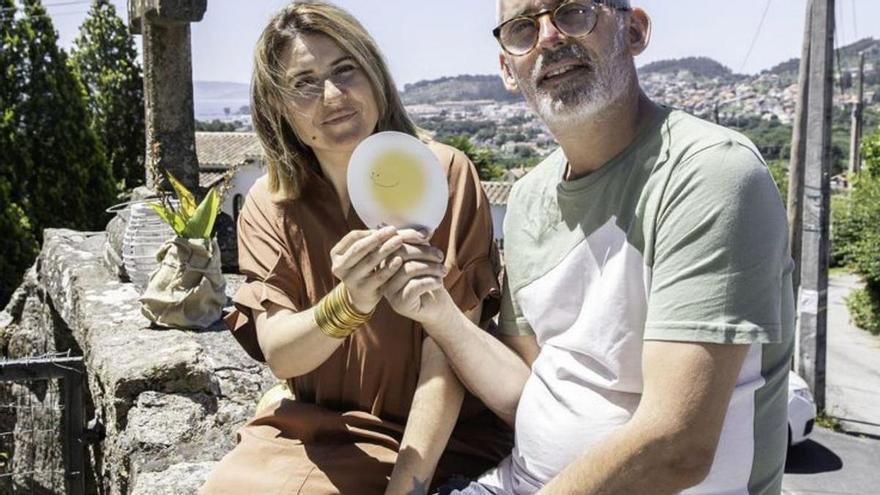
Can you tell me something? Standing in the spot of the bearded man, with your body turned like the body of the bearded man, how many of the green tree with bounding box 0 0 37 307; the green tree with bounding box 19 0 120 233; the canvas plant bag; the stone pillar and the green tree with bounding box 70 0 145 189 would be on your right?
5

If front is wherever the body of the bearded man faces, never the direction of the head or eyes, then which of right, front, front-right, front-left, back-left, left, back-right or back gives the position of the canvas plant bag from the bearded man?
right

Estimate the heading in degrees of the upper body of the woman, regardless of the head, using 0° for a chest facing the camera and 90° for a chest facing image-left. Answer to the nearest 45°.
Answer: approximately 0°

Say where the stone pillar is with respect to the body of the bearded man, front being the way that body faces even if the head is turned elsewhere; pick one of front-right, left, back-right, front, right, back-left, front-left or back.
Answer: right

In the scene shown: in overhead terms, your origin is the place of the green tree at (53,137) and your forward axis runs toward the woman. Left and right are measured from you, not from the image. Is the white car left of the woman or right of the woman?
left

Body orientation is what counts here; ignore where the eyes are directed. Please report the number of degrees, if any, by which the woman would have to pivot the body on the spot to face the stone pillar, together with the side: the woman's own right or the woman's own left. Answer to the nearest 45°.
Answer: approximately 180°

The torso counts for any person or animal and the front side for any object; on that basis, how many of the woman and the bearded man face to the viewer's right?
0

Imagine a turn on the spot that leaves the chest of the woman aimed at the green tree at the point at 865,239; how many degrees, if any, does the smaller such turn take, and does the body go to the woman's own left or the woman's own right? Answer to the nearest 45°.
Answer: approximately 135° to the woman's own left

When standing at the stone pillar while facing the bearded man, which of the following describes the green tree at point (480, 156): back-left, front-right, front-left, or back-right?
back-left
